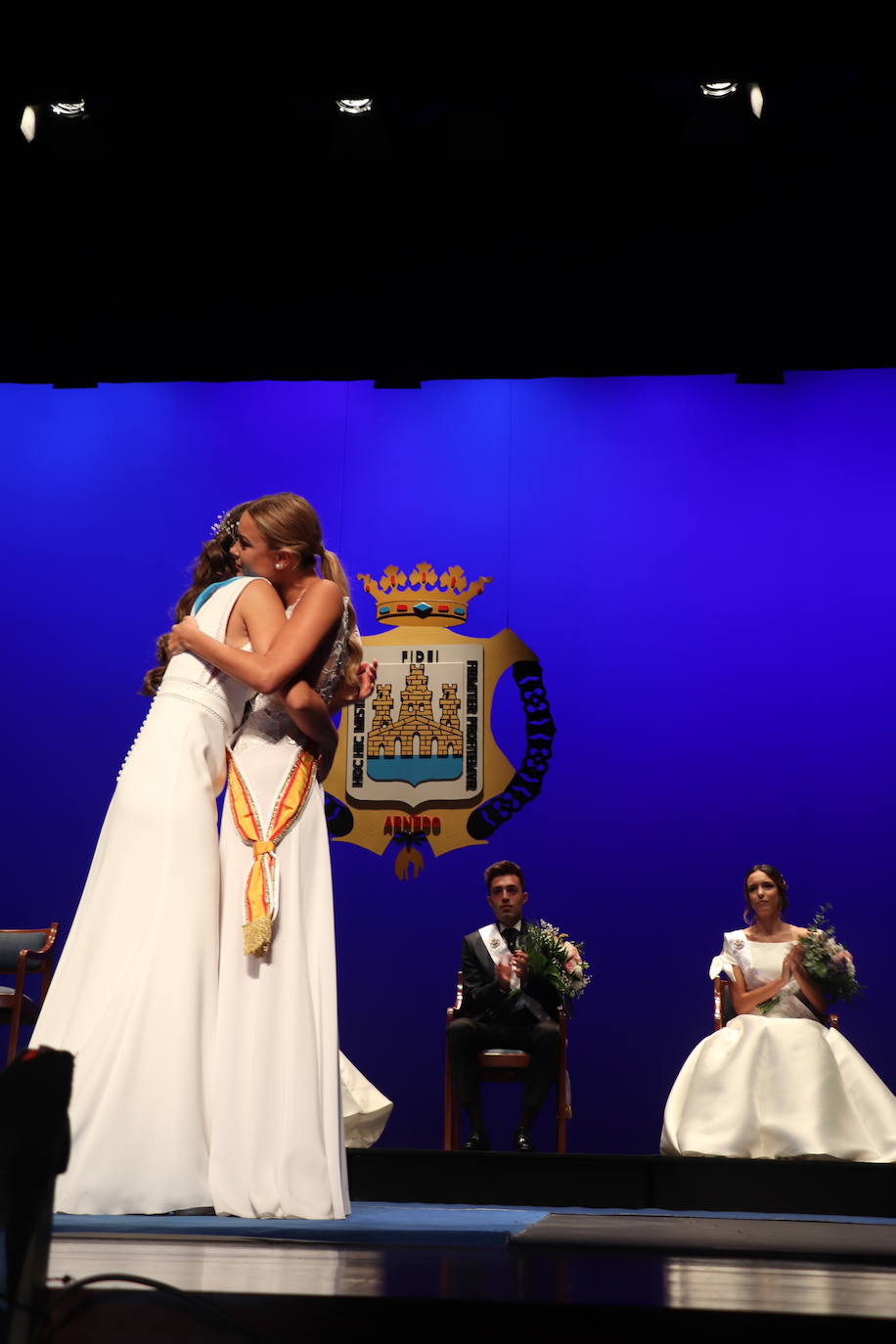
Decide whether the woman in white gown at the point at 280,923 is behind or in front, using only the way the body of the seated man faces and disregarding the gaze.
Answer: in front

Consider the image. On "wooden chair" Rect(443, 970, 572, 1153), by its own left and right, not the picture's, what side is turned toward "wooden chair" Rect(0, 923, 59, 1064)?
right

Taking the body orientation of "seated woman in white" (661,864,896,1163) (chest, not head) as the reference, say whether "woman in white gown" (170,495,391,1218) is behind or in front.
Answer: in front

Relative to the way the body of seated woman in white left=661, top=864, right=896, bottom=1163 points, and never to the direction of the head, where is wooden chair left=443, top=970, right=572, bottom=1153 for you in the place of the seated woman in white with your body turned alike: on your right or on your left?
on your right

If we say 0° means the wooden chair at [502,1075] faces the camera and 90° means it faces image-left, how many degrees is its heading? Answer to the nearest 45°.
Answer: approximately 0°

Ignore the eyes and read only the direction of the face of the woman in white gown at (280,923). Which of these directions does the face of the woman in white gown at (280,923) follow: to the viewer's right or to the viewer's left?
to the viewer's left

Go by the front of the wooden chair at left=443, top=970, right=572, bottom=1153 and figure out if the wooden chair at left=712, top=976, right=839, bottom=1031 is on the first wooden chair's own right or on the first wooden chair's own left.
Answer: on the first wooden chair's own left
